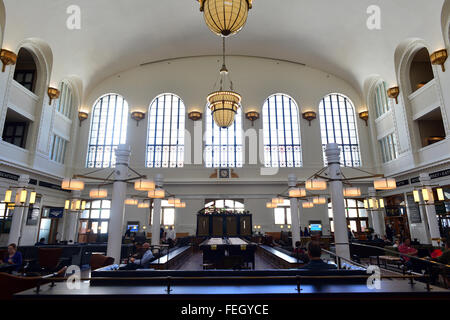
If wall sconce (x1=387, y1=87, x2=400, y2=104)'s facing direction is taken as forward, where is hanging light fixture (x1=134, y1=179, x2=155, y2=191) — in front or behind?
in front

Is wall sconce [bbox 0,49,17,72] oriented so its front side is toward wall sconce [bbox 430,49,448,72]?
yes

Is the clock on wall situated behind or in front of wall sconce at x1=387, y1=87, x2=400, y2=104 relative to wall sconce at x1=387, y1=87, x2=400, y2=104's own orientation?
in front

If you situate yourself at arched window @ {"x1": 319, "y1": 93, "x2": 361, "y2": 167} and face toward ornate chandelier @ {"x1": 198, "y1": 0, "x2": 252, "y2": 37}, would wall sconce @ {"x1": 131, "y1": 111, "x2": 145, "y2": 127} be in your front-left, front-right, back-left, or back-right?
front-right

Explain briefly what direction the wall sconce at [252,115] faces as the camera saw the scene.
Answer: facing the viewer

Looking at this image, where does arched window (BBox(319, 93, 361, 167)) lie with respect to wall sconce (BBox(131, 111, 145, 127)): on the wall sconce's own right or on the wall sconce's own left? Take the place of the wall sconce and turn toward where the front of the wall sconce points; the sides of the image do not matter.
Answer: on the wall sconce's own left

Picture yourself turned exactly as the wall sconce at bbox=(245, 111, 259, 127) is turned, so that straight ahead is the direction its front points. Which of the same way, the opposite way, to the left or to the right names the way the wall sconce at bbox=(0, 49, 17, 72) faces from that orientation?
to the left

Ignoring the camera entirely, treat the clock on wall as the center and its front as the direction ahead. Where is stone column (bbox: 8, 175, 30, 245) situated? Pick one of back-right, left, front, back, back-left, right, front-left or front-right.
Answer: front-right

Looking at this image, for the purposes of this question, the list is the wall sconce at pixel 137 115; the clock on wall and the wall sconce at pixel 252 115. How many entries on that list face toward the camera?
3

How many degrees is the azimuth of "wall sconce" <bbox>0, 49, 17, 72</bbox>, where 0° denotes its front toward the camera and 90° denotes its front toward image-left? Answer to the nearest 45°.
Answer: approximately 315°

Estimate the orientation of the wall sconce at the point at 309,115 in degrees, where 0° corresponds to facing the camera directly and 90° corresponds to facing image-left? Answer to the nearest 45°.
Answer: approximately 0°

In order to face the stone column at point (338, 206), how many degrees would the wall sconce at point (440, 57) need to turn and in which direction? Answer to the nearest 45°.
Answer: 0° — it already faces it

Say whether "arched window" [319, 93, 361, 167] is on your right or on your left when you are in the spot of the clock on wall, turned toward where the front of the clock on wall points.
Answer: on your left

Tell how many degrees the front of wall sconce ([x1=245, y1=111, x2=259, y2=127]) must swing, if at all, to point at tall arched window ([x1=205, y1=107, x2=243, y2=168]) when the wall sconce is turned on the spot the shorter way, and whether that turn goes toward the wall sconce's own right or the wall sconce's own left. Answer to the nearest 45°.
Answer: approximately 90° to the wall sconce's own right

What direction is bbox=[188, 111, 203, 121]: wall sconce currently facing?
toward the camera

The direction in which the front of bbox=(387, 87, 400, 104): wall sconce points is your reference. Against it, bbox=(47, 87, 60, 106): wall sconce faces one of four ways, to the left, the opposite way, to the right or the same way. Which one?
the opposite way

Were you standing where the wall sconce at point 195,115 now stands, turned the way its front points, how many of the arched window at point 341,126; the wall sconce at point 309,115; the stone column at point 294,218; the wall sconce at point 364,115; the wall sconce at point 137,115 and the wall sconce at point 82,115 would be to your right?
2

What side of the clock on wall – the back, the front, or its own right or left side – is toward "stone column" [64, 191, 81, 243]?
right

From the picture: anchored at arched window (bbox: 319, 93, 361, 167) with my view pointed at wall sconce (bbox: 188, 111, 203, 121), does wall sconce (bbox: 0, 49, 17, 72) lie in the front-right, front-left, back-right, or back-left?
front-left
